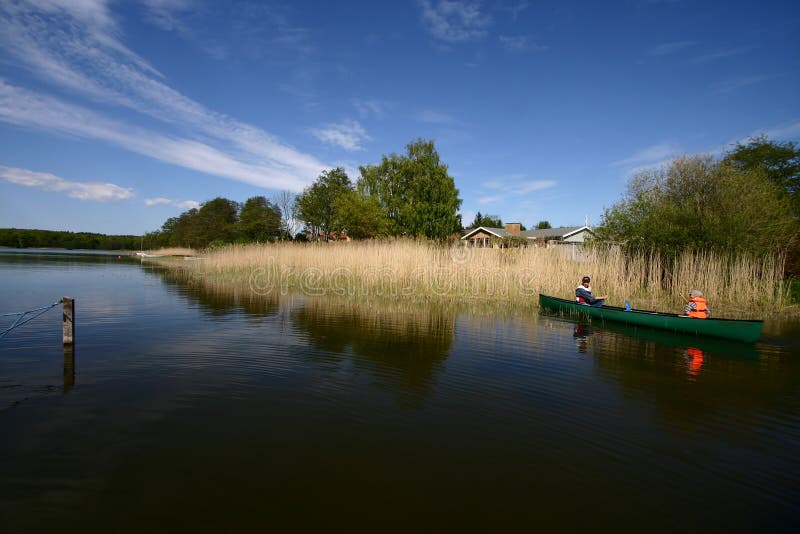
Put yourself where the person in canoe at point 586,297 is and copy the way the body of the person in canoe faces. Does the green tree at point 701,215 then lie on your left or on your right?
on your left

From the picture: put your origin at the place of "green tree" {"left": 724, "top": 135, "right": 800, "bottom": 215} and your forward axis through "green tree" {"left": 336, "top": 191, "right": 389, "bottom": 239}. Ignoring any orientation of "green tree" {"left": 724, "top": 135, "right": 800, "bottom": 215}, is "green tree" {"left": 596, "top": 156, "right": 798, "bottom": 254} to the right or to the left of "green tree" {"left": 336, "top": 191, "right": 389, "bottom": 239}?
left

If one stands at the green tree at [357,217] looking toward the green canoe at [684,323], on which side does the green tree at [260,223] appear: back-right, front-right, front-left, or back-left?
back-right

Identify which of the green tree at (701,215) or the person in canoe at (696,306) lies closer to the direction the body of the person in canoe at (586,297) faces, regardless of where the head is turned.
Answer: the person in canoe

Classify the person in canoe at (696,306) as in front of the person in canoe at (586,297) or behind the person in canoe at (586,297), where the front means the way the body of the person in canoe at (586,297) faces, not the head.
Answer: in front

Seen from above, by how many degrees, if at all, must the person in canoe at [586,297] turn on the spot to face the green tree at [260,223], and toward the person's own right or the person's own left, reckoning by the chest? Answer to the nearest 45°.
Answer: approximately 180°
